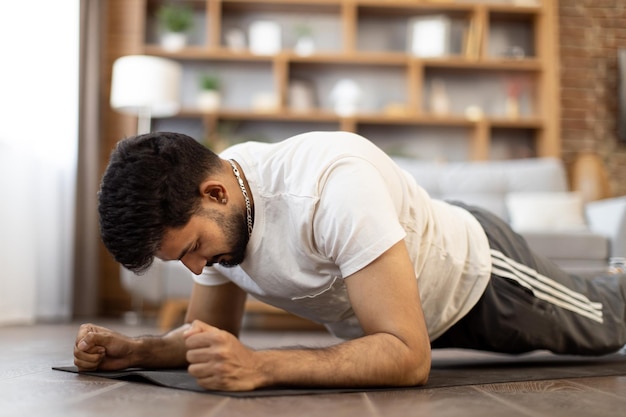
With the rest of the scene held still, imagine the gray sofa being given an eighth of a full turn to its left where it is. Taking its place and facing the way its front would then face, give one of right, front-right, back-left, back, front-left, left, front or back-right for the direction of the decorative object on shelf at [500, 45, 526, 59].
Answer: back-left

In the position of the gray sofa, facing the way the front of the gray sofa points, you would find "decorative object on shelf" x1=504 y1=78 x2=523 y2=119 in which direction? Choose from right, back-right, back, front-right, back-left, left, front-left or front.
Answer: back

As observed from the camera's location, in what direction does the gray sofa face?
facing the viewer

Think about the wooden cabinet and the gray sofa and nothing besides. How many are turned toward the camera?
2

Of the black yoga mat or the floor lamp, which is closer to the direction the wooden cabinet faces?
the black yoga mat

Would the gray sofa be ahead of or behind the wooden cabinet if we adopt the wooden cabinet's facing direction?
ahead

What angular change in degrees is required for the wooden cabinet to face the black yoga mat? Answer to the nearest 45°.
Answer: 0° — it already faces it

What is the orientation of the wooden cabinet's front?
toward the camera

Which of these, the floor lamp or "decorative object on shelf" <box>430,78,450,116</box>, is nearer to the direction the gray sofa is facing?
the floor lamp
